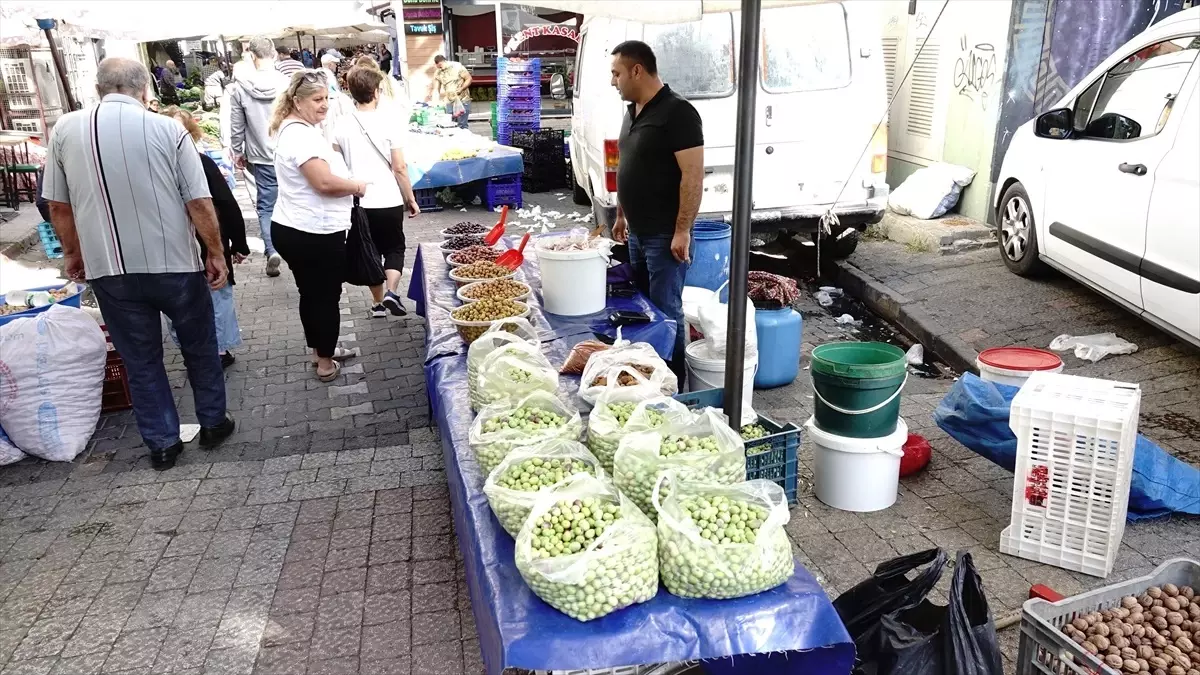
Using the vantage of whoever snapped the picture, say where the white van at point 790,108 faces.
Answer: facing away from the viewer

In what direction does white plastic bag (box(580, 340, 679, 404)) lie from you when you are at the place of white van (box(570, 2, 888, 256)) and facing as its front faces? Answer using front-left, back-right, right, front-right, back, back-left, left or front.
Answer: back

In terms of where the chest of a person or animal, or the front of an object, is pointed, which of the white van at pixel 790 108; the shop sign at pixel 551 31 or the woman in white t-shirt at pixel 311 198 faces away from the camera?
the white van

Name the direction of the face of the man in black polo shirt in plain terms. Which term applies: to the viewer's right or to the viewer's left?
to the viewer's left

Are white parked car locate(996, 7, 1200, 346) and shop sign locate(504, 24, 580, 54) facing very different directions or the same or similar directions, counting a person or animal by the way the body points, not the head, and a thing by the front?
very different directions

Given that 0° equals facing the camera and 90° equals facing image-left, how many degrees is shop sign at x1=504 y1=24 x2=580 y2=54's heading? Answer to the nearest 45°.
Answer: approximately 0°

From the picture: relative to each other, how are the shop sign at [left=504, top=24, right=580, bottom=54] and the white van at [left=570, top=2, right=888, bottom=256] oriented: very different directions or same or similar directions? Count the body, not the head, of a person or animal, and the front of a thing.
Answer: very different directions

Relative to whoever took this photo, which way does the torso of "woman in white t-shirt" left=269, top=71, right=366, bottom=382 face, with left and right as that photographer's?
facing to the right of the viewer

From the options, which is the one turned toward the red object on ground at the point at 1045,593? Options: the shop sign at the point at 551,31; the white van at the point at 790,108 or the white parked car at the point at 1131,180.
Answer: the shop sign

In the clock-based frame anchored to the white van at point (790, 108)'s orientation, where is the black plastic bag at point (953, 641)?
The black plastic bag is roughly at 6 o'clock from the white van.

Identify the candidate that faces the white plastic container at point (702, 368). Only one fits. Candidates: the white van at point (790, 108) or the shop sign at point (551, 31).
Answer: the shop sign

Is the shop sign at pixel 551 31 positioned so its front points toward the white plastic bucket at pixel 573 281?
yes

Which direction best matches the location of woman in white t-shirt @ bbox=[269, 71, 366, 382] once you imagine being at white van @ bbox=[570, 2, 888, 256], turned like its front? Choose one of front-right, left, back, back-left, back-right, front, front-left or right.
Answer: back-left
